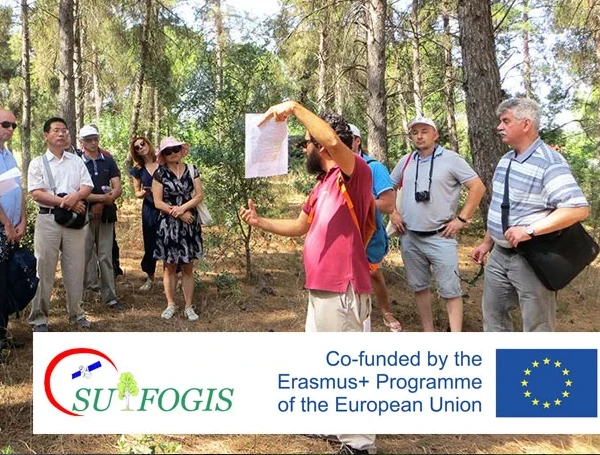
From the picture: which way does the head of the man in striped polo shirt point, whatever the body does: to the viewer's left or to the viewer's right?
to the viewer's left

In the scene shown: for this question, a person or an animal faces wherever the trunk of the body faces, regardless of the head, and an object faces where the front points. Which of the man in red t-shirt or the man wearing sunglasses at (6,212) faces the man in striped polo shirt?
the man wearing sunglasses

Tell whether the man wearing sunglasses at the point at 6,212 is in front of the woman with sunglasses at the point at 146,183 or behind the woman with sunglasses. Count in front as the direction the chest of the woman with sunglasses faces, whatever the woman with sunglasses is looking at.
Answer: in front

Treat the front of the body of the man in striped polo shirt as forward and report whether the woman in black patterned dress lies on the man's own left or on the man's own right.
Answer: on the man's own right

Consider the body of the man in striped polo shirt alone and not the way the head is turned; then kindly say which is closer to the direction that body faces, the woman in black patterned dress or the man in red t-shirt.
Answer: the man in red t-shirt

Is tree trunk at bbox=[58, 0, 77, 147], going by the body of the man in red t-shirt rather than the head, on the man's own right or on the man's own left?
on the man's own right

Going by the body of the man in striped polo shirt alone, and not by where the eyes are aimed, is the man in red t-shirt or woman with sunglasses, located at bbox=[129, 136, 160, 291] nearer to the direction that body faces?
the man in red t-shirt

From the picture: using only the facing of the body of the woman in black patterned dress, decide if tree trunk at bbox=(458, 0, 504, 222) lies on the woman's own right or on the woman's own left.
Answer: on the woman's own left

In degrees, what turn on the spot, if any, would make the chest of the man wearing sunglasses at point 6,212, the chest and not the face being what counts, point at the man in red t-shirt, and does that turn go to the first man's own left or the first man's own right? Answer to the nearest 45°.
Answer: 0° — they already face them

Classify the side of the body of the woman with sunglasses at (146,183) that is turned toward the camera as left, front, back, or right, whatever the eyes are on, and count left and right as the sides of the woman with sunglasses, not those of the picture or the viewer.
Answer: front

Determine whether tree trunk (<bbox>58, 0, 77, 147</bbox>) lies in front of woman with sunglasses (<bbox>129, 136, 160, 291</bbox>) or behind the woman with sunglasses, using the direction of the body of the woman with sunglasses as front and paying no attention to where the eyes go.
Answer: behind

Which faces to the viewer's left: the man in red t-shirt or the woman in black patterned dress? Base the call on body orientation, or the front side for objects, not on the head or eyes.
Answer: the man in red t-shirt

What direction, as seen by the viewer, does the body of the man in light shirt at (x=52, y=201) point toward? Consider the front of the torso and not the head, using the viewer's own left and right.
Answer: facing the viewer and to the right of the viewer

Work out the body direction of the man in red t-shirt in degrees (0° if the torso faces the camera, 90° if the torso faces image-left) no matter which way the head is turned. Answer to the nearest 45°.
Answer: approximately 90°
